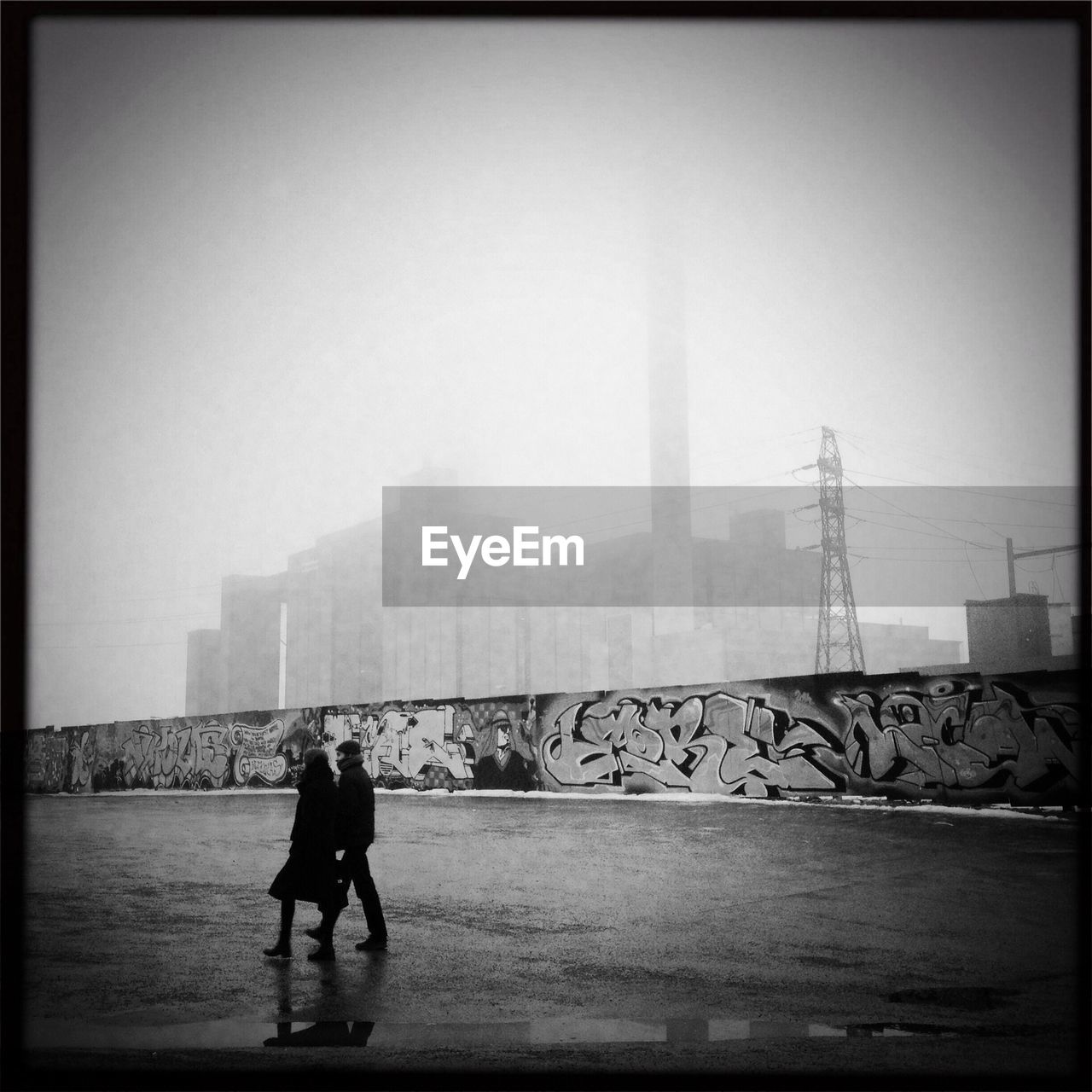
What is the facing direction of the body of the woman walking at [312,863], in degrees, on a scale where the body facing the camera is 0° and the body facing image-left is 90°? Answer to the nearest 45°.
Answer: approximately 90°

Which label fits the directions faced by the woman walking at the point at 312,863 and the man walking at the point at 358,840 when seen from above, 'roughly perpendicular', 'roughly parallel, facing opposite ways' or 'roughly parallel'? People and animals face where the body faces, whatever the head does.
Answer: roughly parallel

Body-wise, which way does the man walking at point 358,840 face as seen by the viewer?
to the viewer's left

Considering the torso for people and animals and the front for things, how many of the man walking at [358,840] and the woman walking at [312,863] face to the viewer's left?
2

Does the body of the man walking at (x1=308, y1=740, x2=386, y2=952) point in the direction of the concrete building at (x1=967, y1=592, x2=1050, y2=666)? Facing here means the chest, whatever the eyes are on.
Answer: no

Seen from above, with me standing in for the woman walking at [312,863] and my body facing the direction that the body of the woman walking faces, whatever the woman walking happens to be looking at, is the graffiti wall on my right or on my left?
on my right

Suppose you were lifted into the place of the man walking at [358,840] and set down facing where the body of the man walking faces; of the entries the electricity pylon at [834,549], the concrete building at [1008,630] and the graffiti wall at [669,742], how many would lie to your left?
0

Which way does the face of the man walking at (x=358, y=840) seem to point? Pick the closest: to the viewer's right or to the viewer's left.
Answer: to the viewer's left

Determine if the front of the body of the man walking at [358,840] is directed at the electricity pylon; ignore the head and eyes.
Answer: no
